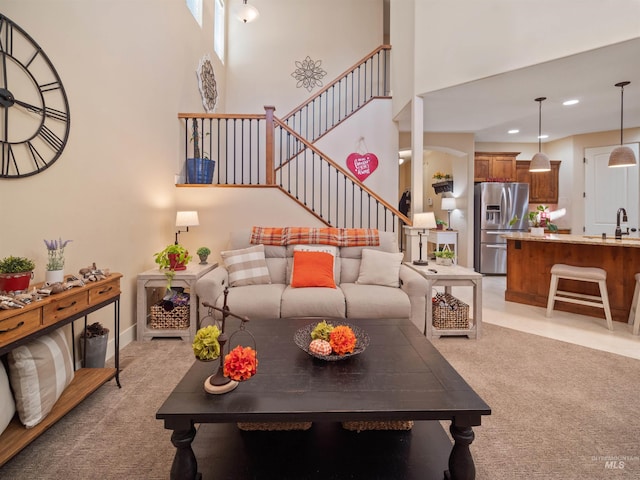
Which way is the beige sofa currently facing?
toward the camera

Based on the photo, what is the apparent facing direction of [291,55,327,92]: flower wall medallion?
toward the camera

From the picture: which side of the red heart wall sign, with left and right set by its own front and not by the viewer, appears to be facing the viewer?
front

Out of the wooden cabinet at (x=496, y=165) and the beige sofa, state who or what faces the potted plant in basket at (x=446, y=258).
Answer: the wooden cabinet

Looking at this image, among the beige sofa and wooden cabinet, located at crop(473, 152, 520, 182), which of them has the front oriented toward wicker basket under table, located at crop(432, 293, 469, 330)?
the wooden cabinet

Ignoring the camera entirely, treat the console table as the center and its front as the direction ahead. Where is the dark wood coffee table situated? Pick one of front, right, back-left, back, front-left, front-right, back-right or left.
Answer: front

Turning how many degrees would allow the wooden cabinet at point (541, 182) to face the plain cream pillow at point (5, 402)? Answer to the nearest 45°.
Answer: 0° — it already faces it

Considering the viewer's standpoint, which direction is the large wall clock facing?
facing the viewer and to the right of the viewer

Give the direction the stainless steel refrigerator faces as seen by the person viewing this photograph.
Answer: facing the viewer

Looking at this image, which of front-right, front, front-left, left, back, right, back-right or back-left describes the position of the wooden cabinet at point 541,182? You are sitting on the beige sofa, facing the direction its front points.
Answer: back-left

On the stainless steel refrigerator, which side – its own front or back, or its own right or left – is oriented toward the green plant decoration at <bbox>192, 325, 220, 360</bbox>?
front

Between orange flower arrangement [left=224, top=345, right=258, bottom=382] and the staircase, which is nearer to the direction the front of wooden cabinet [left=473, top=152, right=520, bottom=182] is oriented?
the orange flower arrangement

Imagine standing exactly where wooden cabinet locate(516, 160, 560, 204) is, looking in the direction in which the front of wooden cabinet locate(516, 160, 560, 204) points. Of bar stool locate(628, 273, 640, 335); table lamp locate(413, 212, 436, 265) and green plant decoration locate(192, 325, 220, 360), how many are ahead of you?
3

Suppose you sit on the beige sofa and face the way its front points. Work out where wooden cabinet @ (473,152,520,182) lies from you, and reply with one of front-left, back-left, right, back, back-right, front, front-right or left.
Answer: back-left

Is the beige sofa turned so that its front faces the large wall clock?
no

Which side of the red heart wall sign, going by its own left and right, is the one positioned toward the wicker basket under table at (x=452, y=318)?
front
